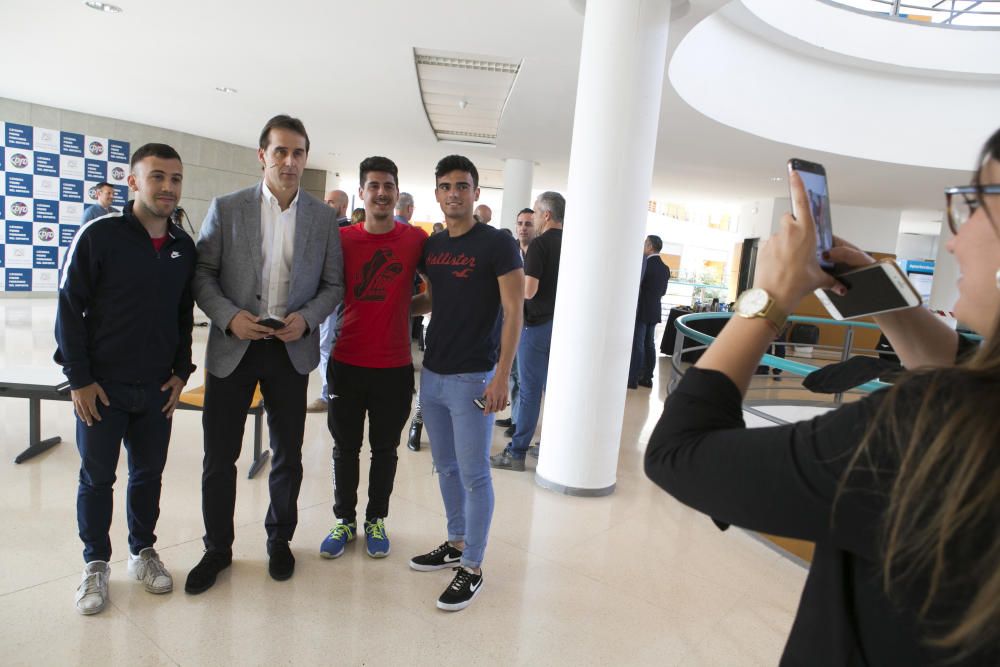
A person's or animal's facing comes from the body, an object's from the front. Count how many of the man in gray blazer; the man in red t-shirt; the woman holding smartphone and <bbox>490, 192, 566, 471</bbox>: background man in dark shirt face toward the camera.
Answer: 2

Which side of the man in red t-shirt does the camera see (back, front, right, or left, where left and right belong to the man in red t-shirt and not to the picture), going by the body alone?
front

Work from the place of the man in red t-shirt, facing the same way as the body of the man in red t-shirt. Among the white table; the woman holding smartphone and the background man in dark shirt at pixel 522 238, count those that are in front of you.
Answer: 1

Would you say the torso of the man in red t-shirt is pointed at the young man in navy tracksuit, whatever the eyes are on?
no

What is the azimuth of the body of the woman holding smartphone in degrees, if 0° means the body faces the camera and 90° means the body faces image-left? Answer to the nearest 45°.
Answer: approximately 135°

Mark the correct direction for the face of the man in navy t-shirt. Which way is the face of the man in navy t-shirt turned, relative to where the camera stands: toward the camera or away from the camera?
toward the camera

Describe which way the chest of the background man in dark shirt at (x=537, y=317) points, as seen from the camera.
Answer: to the viewer's left

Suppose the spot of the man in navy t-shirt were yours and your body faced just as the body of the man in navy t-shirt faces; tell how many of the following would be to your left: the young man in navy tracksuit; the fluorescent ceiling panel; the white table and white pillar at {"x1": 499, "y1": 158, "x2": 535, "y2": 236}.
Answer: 0

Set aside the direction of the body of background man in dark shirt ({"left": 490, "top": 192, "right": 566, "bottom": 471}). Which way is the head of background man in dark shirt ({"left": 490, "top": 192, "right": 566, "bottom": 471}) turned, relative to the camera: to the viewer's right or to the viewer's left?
to the viewer's left

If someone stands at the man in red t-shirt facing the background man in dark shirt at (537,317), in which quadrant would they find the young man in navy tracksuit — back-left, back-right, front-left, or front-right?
back-left

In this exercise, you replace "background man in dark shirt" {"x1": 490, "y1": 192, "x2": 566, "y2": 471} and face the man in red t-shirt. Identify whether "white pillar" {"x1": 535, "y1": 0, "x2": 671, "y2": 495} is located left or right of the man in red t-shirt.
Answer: left

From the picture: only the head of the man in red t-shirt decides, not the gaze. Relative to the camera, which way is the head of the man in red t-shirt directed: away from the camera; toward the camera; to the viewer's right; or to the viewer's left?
toward the camera

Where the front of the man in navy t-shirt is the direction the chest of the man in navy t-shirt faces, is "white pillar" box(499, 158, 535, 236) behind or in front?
behind

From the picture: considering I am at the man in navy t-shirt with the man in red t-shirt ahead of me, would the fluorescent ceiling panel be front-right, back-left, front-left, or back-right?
front-right

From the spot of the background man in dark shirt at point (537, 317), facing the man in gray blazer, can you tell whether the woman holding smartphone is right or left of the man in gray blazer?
left

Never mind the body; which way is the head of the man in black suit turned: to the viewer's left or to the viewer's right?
to the viewer's left

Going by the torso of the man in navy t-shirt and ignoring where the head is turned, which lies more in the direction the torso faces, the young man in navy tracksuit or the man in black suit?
the young man in navy tracksuit

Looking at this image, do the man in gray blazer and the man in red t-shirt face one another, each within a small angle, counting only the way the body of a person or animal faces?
no
